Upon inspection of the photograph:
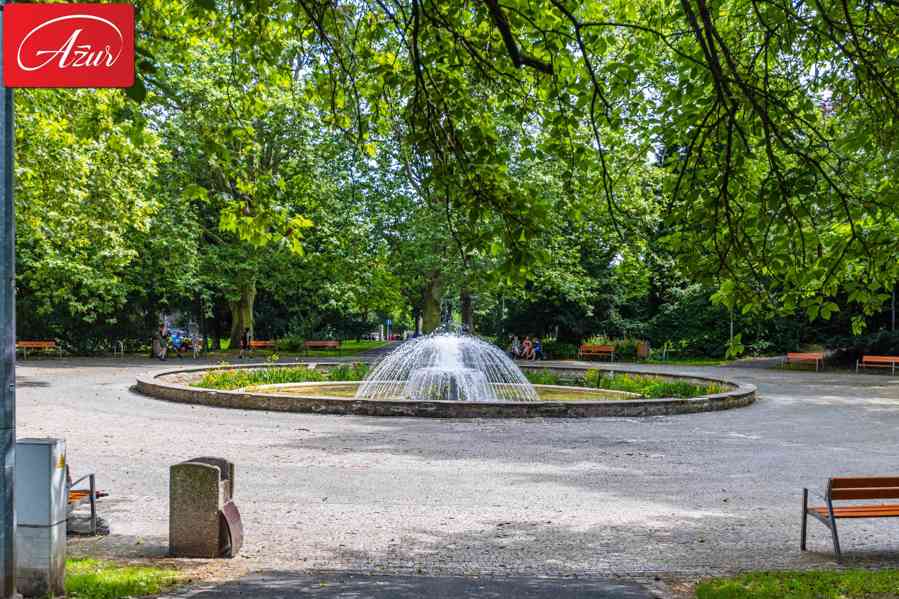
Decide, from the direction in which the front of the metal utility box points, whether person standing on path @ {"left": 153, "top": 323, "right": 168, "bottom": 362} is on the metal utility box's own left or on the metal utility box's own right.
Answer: on the metal utility box's own left

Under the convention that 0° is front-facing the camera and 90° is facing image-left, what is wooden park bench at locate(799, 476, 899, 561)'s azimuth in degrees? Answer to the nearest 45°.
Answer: approximately 135°

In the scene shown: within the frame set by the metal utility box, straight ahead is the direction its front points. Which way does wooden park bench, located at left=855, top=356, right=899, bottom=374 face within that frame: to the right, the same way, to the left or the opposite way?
the opposite way

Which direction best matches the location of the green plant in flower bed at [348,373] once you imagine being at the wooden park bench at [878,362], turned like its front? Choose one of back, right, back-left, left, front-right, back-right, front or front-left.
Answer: front

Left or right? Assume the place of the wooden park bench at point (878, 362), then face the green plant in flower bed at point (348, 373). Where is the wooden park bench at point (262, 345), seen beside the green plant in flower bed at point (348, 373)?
right

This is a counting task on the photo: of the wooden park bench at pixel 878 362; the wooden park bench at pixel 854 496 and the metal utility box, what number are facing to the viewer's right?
1

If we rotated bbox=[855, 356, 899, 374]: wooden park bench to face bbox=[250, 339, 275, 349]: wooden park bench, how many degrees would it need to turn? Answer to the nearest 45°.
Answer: approximately 45° to its right

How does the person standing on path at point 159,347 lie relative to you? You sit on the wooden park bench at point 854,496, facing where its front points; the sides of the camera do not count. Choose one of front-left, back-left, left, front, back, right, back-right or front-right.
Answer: front

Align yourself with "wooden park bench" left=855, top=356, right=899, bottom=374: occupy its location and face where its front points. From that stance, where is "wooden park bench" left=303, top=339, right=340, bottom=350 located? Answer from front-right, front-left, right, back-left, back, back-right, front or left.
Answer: front-right

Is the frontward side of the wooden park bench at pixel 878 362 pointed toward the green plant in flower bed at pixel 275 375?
yes

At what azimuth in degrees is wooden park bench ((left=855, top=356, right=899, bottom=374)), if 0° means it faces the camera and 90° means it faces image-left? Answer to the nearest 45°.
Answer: approximately 45°
